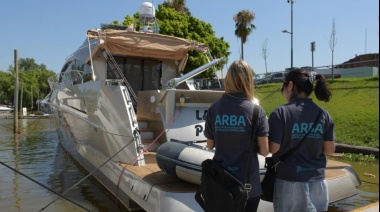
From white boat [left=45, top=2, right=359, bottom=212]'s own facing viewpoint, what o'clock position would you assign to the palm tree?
The palm tree is roughly at 2 o'clock from the white boat.

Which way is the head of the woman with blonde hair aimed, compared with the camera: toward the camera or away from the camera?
away from the camera

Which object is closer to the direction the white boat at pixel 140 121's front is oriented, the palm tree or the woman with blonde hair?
the palm tree

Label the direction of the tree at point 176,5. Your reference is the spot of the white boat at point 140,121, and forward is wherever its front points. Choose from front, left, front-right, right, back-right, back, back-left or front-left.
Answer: front-right

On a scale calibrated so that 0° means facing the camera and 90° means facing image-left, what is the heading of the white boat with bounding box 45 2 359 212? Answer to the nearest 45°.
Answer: approximately 135°

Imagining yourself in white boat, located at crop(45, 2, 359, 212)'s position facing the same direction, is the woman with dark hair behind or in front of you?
behind

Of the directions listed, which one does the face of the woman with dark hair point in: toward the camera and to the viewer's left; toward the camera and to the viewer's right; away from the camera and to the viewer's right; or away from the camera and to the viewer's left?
away from the camera and to the viewer's left

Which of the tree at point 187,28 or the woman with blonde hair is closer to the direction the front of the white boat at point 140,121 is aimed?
the tree

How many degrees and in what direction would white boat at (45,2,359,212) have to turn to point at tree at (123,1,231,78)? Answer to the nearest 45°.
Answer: approximately 45° to its right

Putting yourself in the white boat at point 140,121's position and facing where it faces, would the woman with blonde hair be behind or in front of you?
behind

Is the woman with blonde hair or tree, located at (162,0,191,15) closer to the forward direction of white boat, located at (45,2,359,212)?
the tree

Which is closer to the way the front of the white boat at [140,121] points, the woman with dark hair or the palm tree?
the palm tree
